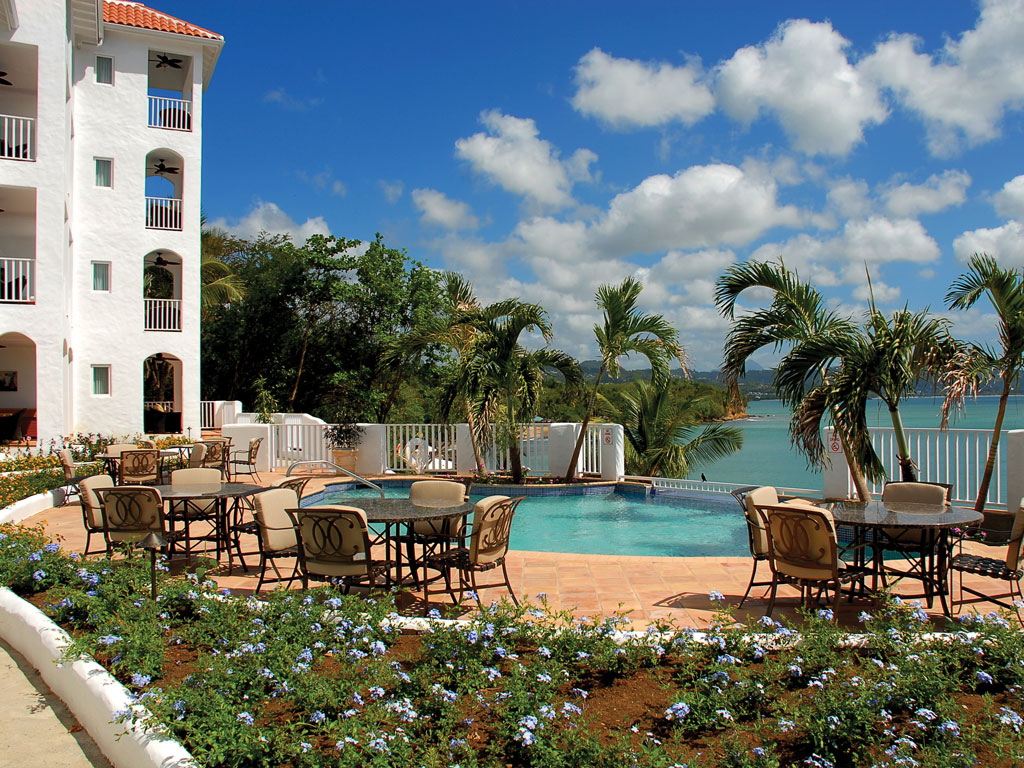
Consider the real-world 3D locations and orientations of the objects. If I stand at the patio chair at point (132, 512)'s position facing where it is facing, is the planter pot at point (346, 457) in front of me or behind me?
in front

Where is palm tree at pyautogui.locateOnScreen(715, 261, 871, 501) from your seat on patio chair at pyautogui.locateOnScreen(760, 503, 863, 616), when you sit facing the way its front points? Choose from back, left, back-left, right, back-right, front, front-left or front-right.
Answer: front-left

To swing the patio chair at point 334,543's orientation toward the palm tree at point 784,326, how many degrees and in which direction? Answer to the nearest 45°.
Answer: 0° — it already faces it

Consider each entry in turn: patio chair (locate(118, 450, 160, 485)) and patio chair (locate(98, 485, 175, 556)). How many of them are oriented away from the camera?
2

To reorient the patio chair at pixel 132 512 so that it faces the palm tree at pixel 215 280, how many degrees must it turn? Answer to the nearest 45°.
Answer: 0° — it already faces it

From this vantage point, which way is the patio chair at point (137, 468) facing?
away from the camera

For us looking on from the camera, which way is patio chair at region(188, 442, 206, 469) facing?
facing the viewer and to the left of the viewer

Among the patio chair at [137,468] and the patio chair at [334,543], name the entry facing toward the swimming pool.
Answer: the patio chair at [334,543]

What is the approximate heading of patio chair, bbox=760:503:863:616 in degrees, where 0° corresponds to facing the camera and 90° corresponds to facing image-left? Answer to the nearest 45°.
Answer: approximately 225°

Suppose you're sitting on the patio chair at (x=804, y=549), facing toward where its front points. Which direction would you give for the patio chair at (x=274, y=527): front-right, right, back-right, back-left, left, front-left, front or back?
back-left

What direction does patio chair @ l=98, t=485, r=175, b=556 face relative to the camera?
away from the camera
